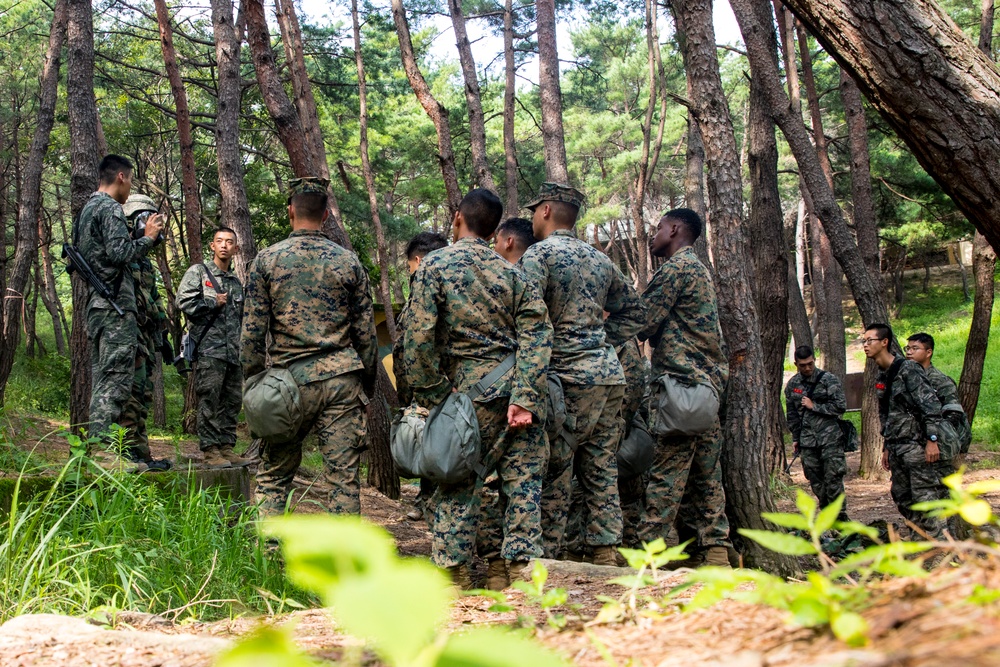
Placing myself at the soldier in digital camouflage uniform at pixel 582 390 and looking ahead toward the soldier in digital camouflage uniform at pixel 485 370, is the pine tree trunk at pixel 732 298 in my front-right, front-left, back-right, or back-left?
back-left

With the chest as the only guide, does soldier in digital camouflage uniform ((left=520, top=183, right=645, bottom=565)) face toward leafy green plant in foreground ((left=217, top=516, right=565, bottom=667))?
no

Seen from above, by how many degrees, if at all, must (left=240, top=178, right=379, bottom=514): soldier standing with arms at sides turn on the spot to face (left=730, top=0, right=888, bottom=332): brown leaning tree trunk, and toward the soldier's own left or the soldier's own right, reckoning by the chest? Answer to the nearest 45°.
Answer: approximately 45° to the soldier's own right

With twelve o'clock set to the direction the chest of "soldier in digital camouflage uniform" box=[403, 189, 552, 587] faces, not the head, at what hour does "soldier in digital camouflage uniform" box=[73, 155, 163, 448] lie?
"soldier in digital camouflage uniform" box=[73, 155, 163, 448] is roughly at 10 o'clock from "soldier in digital camouflage uniform" box=[403, 189, 552, 587].

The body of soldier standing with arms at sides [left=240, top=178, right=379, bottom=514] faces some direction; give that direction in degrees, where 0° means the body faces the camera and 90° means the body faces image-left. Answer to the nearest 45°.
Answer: approximately 180°

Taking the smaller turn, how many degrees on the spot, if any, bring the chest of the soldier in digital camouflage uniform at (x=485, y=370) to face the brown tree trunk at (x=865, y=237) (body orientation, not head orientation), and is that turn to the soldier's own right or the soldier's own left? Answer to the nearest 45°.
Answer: approximately 45° to the soldier's own right

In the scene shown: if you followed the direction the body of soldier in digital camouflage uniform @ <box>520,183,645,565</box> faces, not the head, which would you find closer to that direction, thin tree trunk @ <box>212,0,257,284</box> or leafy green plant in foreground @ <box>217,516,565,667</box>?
the thin tree trunk

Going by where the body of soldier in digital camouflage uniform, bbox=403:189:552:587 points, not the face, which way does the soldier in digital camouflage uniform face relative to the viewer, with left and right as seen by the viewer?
facing away from the viewer

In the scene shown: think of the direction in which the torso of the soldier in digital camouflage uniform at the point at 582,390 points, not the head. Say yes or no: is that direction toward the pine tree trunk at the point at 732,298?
no

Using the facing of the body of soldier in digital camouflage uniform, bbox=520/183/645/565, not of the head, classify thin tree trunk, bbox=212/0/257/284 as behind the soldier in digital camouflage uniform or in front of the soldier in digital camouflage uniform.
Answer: in front

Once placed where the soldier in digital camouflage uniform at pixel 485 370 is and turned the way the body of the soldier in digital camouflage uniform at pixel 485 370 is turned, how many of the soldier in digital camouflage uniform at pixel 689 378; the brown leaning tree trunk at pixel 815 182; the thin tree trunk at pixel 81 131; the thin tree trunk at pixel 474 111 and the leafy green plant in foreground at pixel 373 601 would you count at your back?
1

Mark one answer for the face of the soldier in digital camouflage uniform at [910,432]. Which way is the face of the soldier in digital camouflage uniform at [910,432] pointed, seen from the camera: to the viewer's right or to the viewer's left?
to the viewer's left

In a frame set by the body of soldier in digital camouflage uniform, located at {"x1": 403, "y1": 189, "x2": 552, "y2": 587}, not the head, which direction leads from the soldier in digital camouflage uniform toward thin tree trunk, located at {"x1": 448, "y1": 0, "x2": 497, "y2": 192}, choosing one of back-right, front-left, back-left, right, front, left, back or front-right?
front

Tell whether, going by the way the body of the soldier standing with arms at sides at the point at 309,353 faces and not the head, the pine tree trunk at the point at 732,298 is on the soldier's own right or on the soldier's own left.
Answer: on the soldier's own right

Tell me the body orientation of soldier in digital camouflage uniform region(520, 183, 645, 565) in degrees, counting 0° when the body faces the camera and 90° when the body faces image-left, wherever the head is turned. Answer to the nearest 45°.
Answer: approximately 135°
